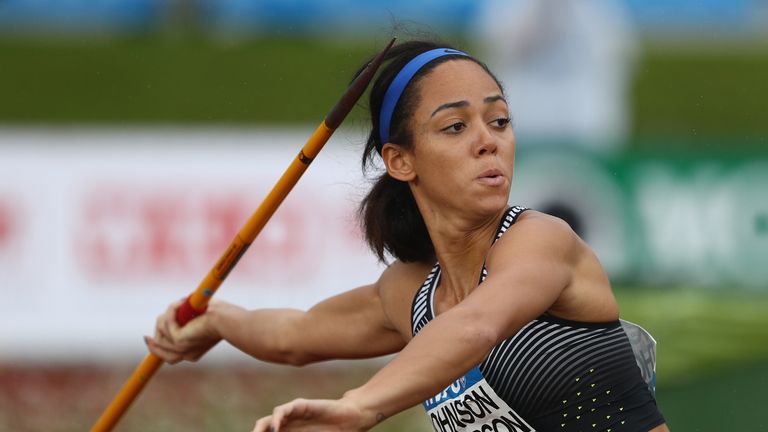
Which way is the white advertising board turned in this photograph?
toward the camera

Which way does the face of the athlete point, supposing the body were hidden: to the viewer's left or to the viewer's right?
to the viewer's right
